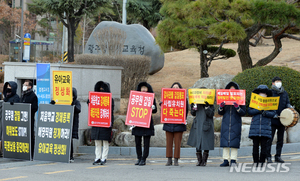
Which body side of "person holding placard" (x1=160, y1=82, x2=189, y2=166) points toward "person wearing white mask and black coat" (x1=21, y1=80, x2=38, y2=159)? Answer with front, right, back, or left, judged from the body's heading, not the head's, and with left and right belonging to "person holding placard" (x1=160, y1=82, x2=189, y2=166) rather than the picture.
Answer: right

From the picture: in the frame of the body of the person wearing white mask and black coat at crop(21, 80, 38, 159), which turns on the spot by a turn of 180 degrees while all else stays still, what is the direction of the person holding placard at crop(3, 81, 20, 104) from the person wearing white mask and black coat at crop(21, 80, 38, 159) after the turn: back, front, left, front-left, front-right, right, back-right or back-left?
left

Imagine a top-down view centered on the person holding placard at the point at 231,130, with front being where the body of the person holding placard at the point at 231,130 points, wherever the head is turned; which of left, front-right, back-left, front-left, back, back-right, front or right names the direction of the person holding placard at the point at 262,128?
left

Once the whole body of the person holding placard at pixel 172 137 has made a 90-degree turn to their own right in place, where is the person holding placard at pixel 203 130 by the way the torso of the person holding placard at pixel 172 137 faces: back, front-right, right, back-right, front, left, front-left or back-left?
back

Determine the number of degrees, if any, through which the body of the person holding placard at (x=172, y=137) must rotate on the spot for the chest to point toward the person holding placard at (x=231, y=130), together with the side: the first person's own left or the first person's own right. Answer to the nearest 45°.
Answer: approximately 90° to the first person's own left

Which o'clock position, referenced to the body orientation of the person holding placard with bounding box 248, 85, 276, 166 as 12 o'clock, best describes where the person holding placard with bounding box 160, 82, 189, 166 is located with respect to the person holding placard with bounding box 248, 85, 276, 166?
the person holding placard with bounding box 160, 82, 189, 166 is roughly at 3 o'clock from the person holding placard with bounding box 248, 85, 276, 166.

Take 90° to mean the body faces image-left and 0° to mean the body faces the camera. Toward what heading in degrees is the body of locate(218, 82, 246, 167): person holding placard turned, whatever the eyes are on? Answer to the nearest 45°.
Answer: approximately 0°

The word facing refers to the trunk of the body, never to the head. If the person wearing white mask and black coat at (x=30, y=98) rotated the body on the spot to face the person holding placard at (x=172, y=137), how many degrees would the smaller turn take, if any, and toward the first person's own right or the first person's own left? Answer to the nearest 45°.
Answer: approximately 90° to the first person's own left
